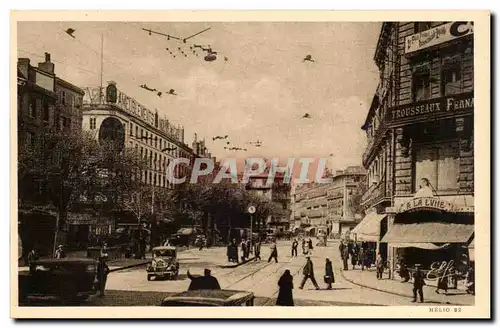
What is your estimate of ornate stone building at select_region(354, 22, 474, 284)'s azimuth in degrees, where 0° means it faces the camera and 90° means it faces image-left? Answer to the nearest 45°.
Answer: approximately 45°
